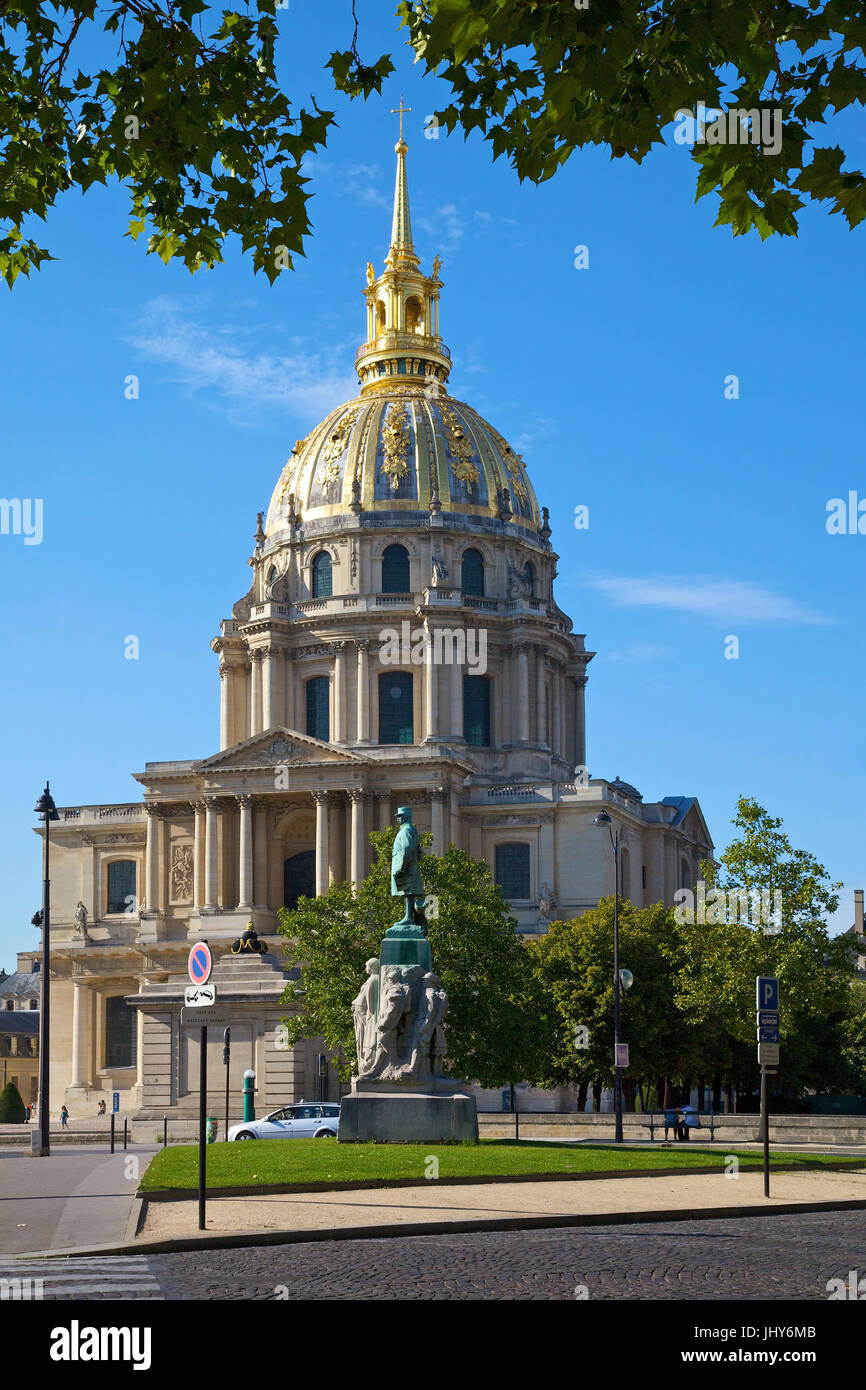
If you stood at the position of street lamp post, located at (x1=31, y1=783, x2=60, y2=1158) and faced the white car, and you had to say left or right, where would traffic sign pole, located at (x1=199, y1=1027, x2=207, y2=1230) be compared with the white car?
right

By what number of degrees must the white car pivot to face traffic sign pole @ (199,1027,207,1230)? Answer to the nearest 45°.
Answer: approximately 90° to its left

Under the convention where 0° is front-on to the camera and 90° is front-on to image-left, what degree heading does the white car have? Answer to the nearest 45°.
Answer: approximately 90°

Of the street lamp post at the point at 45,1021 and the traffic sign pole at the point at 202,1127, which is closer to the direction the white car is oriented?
the street lamp post

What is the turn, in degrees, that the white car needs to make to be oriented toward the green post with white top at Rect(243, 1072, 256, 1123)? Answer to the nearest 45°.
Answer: approximately 90° to its right
